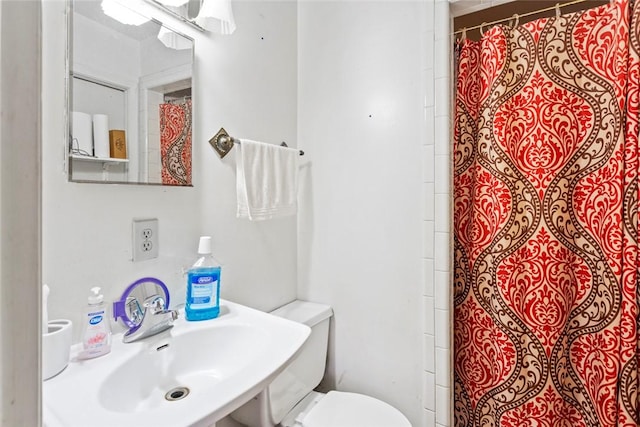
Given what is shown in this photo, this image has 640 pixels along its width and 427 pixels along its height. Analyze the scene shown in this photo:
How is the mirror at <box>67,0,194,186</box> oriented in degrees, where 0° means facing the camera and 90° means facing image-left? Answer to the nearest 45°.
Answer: approximately 315°

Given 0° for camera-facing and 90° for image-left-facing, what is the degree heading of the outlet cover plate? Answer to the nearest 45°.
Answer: approximately 315°

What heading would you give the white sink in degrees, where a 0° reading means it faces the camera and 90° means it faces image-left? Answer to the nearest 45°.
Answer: approximately 315°
